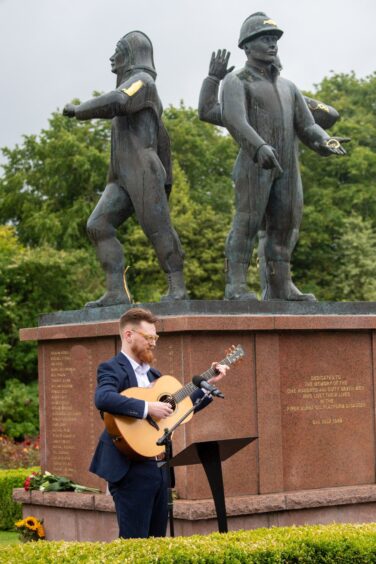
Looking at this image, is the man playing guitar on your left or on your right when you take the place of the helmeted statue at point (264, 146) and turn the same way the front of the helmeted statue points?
on your right

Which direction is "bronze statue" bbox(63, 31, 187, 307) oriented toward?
to the viewer's left

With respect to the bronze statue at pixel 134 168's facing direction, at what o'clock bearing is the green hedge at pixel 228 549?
The green hedge is roughly at 9 o'clock from the bronze statue.

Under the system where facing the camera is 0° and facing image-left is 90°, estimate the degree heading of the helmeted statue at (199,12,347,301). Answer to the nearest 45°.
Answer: approximately 315°

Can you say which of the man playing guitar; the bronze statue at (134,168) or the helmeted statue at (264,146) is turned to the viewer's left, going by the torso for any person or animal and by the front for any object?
the bronze statue

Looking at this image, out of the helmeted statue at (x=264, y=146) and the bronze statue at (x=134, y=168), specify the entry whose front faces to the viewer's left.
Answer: the bronze statue

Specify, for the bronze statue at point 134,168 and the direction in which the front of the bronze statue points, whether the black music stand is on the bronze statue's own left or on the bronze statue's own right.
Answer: on the bronze statue's own left
